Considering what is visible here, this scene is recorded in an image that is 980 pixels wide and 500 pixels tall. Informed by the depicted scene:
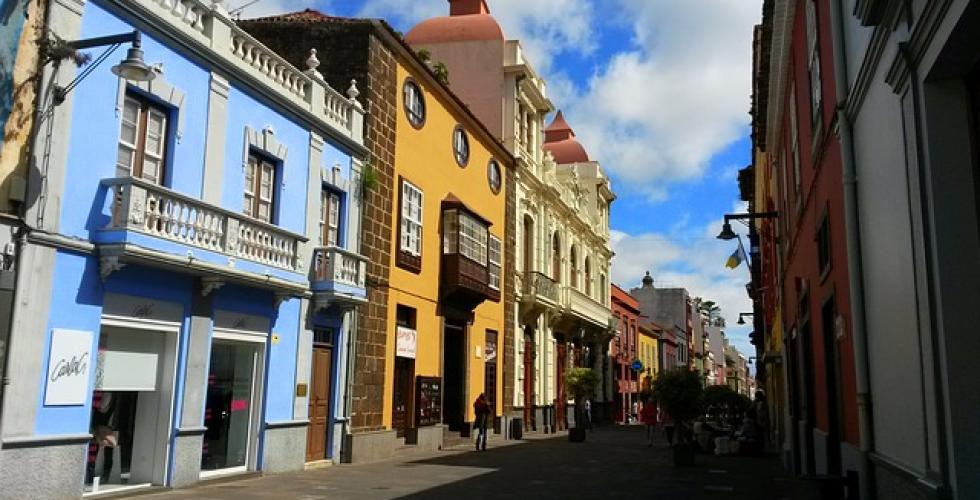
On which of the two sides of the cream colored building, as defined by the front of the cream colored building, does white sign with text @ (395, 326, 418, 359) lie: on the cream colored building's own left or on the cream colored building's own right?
on the cream colored building's own right

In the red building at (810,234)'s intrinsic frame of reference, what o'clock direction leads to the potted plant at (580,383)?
The potted plant is roughly at 2 o'clock from the red building.

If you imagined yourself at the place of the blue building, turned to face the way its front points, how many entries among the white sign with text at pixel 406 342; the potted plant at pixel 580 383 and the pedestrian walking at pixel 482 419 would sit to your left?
3

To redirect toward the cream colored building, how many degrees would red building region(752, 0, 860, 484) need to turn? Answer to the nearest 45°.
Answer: approximately 45° to its right

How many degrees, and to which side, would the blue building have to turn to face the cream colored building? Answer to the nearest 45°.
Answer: approximately 90° to its left

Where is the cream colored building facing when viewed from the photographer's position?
facing to the right of the viewer

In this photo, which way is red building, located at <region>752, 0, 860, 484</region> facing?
to the viewer's left
